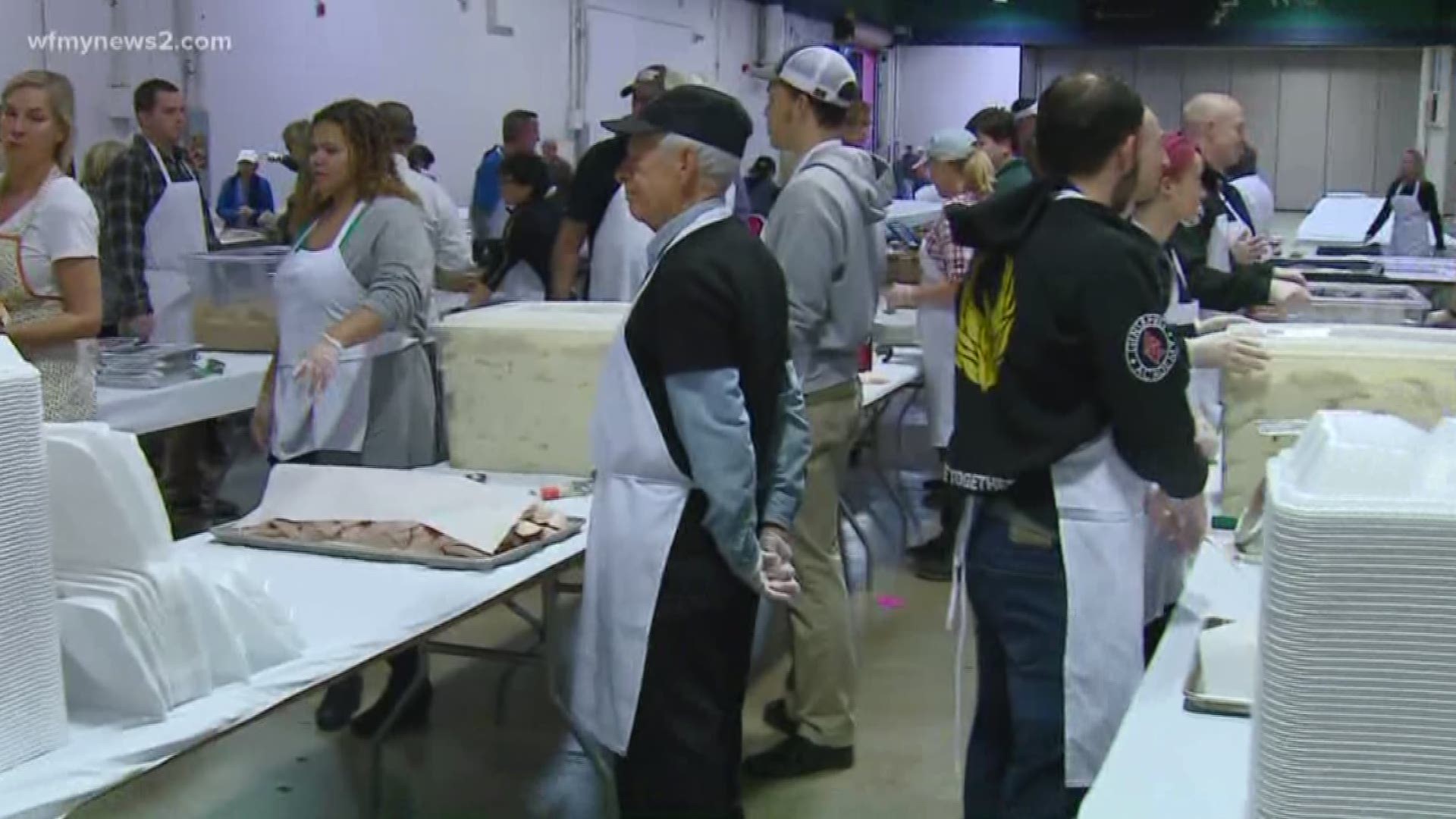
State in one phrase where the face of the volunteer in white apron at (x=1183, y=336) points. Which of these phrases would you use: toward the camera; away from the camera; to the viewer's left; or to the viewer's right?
to the viewer's right

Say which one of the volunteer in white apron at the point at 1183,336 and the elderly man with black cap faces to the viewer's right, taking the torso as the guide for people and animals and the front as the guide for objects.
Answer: the volunteer in white apron

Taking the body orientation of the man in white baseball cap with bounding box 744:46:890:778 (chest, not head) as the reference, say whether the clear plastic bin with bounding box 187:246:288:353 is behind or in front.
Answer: in front

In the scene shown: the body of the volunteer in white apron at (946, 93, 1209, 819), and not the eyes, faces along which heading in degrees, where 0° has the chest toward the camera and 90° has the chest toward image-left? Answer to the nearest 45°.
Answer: approximately 225°

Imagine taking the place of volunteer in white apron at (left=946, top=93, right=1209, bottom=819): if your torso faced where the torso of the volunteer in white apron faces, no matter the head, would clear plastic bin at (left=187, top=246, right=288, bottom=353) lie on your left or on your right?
on your left

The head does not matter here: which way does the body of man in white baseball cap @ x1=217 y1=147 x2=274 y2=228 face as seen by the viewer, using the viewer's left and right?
facing the viewer

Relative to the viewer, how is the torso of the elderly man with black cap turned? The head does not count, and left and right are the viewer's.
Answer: facing to the left of the viewer

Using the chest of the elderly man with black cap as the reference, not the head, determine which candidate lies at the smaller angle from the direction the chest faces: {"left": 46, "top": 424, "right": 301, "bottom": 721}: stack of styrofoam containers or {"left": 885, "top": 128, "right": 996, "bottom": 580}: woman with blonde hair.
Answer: the stack of styrofoam containers

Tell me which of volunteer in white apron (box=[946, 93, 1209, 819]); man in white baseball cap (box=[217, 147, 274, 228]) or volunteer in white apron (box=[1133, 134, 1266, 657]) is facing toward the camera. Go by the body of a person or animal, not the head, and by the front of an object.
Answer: the man in white baseball cap

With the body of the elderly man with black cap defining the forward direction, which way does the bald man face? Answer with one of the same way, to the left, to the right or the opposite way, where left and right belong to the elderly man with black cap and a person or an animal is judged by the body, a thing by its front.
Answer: the opposite way
